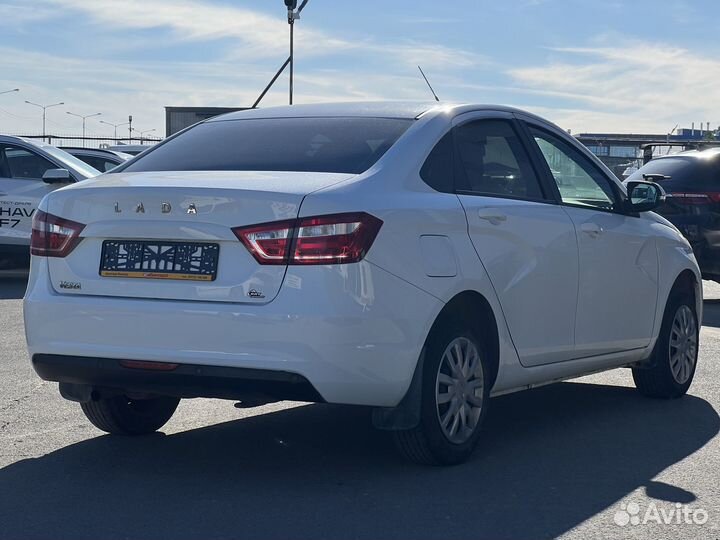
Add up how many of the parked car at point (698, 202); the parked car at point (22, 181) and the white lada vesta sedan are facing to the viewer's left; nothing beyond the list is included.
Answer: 0

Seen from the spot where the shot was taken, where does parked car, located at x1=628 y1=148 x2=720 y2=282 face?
facing away from the viewer and to the right of the viewer

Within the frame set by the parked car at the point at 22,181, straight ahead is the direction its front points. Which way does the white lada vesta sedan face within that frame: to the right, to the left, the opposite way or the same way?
to the left

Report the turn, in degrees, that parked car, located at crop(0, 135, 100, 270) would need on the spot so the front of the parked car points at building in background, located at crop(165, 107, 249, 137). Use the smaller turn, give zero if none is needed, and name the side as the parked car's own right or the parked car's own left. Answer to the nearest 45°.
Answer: approximately 135° to the parked car's own left

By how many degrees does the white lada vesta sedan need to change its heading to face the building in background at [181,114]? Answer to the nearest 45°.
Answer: approximately 45° to its left

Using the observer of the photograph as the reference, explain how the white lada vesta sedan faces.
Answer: facing away from the viewer and to the right of the viewer

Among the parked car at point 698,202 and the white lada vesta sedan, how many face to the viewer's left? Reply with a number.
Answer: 0

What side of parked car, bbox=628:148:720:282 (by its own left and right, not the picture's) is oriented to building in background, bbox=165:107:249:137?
left

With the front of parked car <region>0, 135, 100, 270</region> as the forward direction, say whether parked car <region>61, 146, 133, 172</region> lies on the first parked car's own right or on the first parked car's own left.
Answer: on the first parked car's own left

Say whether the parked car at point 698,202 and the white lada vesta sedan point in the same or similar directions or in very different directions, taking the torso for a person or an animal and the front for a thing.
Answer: same or similar directions
